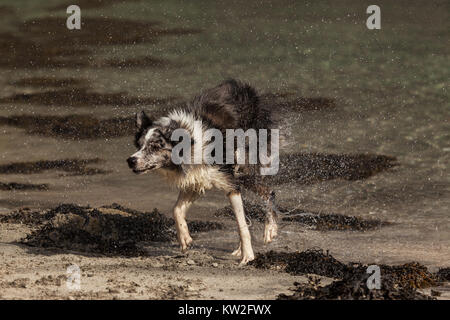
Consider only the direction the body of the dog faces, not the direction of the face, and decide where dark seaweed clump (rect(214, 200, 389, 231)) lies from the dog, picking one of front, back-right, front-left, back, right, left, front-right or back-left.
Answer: back

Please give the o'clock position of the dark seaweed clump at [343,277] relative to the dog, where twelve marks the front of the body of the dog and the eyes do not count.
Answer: The dark seaweed clump is roughly at 9 o'clock from the dog.

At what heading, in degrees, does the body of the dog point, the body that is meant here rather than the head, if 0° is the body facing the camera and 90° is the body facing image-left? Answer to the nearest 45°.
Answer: approximately 45°

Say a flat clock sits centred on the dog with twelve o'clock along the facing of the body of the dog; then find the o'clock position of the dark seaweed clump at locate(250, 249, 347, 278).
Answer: The dark seaweed clump is roughly at 9 o'clock from the dog.

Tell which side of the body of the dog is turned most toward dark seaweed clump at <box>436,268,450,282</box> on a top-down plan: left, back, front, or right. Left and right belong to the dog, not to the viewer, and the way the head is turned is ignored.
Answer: left
